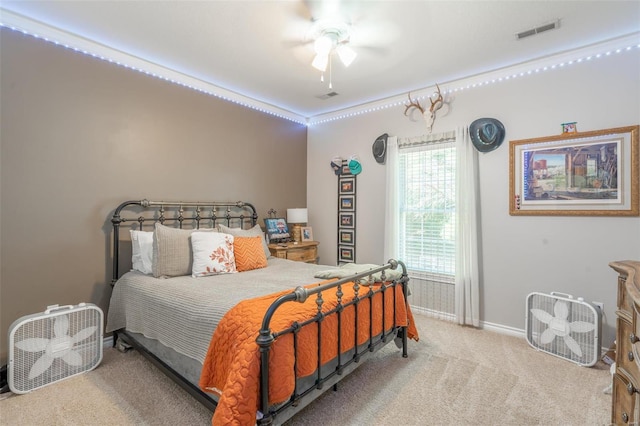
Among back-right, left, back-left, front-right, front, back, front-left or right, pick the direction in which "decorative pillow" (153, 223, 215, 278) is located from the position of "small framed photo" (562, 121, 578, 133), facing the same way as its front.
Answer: front-right

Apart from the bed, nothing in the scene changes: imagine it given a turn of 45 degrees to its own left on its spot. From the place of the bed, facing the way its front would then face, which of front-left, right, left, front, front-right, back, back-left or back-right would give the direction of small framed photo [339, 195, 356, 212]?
front-left

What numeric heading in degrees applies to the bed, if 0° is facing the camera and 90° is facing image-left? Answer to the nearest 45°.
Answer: approximately 315°

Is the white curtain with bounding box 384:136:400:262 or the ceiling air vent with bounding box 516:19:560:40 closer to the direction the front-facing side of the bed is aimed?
the ceiling air vent

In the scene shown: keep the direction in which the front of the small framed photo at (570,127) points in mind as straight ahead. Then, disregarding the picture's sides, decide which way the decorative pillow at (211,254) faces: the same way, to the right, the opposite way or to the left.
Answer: to the left

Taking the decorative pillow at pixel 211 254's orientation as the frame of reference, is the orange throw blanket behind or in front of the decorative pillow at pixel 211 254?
in front

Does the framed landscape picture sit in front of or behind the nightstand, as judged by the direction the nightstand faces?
in front

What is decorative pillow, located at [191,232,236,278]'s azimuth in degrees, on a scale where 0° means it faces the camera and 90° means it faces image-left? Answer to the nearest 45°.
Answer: approximately 315°

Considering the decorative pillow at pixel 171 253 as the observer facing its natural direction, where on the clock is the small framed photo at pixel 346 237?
The small framed photo is roughly at 10 o'clock from the decorative pillow.

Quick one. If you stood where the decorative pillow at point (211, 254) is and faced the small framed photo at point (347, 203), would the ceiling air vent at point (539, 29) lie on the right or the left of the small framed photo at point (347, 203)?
right

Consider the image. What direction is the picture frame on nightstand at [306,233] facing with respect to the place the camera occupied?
facing the viewer and to the right of the viewer

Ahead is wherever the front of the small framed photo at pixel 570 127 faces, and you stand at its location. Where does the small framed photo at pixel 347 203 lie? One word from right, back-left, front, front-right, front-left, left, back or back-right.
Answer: right

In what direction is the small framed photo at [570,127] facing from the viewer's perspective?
toward the camera
